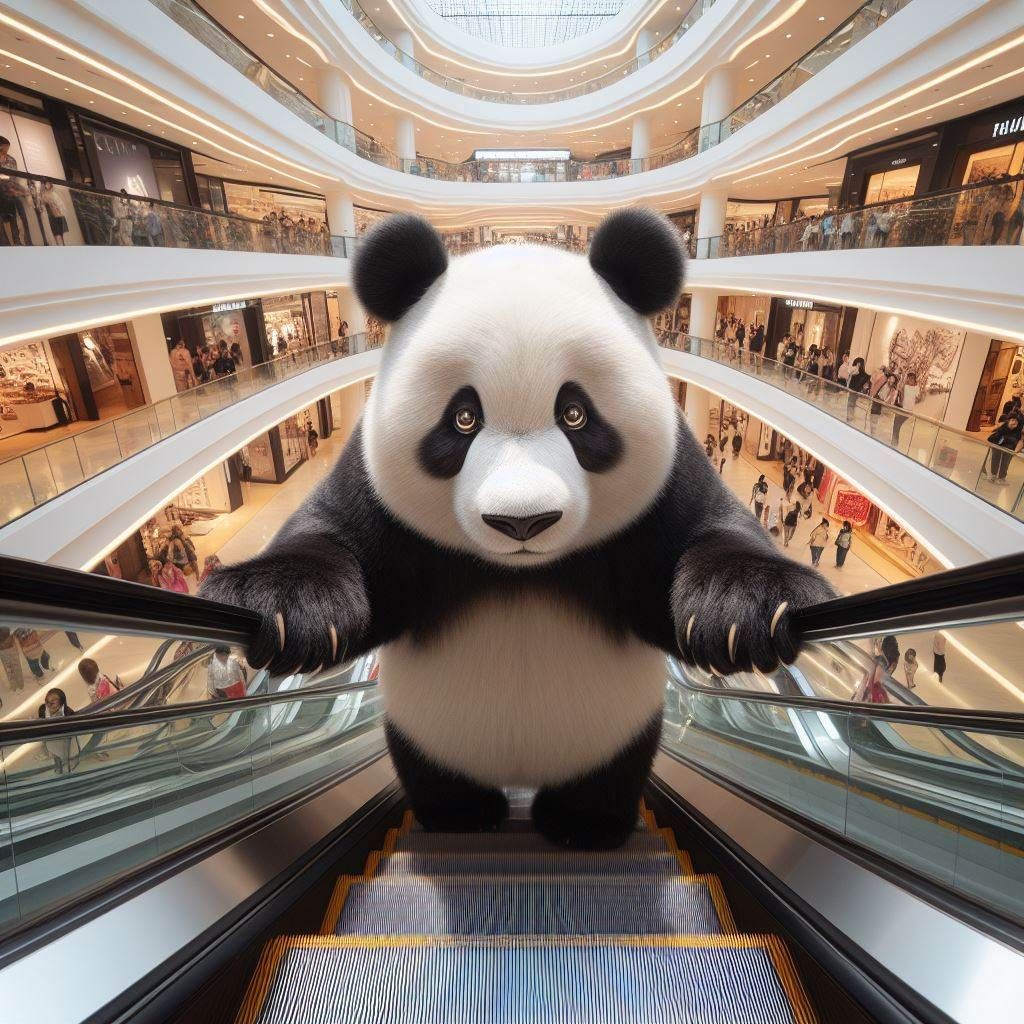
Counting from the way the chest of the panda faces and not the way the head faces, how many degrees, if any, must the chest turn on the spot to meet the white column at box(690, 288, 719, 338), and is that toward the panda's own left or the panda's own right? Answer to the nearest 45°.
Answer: approximately 180°

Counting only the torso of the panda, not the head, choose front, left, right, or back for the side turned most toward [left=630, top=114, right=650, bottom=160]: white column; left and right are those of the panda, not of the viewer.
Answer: back

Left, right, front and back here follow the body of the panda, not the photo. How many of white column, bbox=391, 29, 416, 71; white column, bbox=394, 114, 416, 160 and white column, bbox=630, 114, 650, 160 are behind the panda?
3

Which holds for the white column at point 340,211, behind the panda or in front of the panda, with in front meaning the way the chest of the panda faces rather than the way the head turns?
behind

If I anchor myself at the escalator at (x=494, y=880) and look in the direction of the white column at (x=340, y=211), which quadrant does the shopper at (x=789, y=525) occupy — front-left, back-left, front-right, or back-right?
front-right

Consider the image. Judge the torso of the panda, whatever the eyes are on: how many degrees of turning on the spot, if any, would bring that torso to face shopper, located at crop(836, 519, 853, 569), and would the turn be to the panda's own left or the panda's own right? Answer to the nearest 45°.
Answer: approximately 135° to the panda's own left

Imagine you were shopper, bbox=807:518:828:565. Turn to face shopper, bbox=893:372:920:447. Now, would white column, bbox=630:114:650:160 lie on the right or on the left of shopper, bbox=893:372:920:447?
left

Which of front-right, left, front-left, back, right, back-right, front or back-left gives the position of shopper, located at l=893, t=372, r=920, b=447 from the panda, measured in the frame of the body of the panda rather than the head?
back-left

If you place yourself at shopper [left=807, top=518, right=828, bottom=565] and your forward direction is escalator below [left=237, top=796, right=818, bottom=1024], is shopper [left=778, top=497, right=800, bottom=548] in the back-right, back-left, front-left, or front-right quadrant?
back-right

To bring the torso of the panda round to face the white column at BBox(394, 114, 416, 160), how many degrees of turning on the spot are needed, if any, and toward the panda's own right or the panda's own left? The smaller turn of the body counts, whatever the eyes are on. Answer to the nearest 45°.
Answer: approximately 180°

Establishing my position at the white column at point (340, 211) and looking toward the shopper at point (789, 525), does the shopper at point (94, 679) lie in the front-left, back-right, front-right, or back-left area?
front-right

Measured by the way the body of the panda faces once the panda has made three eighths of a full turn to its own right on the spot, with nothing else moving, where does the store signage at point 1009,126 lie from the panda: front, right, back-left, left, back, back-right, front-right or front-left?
right

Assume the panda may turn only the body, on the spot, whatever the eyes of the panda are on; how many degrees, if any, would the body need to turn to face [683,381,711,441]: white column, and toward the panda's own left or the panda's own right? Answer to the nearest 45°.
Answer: approximately 180°

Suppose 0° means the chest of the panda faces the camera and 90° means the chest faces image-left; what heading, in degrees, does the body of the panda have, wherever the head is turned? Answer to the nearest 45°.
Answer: approximately 0°

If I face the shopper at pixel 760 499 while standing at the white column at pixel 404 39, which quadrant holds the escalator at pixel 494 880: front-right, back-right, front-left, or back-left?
front-right
